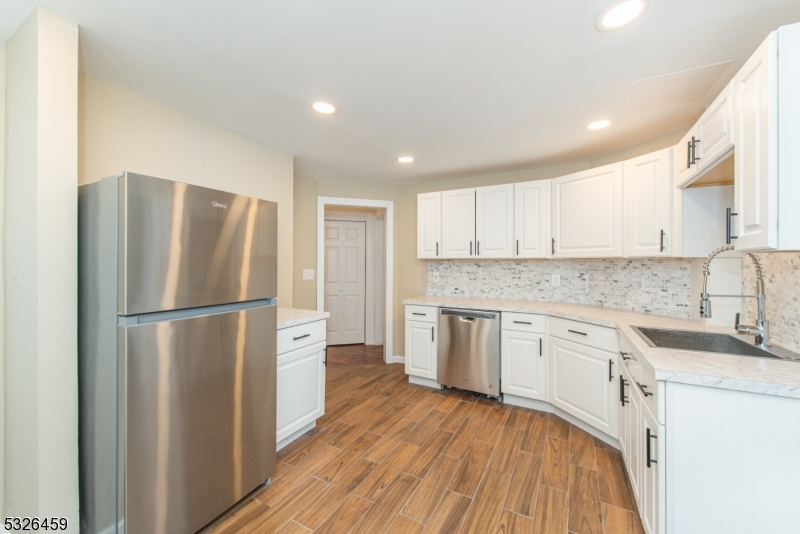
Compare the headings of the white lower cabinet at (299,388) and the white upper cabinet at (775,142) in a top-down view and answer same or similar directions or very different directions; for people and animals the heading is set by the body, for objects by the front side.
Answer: very different directions

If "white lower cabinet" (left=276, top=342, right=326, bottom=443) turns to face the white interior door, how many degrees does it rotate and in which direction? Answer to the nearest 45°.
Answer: approximately 135° to its left

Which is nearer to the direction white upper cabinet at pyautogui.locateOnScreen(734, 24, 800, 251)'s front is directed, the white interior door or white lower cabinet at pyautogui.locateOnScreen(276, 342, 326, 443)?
the white lower cabinet

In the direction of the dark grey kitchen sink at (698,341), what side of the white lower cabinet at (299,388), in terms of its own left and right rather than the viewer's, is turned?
front

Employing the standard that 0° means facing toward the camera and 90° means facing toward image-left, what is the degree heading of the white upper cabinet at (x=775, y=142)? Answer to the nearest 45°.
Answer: approximately 45°

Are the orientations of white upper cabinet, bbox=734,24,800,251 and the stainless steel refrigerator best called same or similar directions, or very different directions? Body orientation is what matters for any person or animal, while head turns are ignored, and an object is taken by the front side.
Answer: very different directions

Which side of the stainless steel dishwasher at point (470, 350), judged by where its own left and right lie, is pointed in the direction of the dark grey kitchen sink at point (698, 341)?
left

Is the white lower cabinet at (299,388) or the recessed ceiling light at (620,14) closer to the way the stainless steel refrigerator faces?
the recessed ceiling light

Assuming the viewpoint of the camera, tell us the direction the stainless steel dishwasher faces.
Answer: facing the viewer and to the left of the viewer

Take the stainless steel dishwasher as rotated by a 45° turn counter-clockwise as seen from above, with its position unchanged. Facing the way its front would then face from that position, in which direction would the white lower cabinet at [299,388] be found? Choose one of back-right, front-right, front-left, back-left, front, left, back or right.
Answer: front-right

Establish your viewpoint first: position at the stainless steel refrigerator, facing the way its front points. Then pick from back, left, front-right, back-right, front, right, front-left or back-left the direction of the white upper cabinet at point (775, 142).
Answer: front

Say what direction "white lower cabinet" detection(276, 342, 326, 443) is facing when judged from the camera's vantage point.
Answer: facing the viewer and to the right of the viewer
